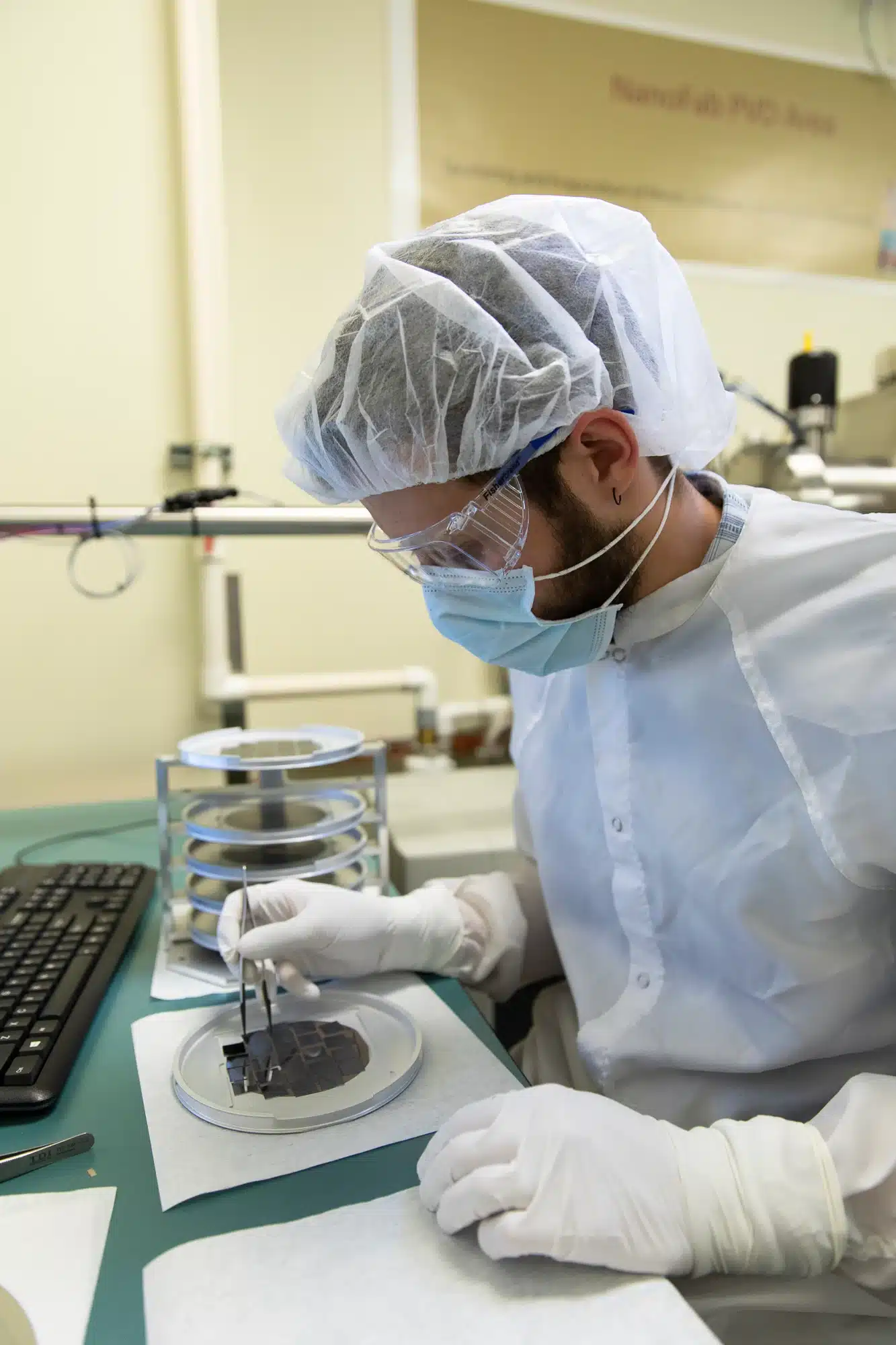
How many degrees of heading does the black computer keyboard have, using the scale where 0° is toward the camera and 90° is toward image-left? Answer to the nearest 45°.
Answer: approximately 270°

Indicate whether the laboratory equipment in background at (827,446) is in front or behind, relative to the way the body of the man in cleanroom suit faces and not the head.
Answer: behind

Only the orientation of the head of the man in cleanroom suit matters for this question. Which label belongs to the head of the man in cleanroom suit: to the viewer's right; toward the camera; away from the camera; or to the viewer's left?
to the viewer's left

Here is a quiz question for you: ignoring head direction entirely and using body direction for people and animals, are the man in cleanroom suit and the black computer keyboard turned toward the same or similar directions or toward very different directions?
very different directions

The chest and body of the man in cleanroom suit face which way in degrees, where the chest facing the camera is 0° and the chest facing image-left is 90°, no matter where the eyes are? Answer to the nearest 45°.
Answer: approximately 45°

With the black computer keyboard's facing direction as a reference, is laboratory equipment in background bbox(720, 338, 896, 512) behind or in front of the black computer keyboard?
in front

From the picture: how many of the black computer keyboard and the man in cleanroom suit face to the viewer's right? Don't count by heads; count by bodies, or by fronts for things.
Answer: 1
